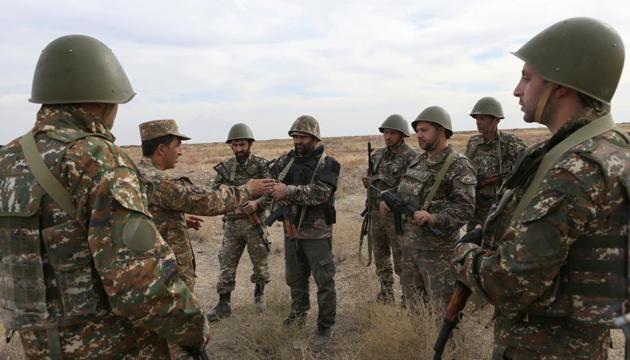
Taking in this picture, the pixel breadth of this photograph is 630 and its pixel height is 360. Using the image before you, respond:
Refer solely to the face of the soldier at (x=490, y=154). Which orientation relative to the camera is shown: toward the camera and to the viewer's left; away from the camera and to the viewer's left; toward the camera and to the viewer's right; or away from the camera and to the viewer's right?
toward the camera and to the viewer's left

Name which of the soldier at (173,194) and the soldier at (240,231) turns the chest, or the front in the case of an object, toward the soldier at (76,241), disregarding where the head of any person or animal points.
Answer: the soldier at (240,231)

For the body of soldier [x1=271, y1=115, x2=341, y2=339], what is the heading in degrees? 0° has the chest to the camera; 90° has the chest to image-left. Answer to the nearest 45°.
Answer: approximately 45°

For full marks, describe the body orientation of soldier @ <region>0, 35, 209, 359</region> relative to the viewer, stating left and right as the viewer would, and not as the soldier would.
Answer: facing away from the viewer and to the right of the viewer

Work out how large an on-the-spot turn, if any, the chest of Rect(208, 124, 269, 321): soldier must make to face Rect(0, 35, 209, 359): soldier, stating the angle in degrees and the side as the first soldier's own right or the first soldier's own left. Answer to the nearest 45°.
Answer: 0° — they already face them

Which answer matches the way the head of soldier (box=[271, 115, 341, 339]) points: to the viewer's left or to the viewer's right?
to the viewer's left

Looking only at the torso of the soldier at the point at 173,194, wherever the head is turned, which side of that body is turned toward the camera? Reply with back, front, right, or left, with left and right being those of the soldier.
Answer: right

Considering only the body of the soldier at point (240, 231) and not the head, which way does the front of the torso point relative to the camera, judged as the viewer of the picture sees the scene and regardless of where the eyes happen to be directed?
toward the camera

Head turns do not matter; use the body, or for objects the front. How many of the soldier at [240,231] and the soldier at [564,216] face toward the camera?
1

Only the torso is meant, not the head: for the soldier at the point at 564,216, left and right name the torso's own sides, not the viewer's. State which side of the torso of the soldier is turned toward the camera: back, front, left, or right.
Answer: left

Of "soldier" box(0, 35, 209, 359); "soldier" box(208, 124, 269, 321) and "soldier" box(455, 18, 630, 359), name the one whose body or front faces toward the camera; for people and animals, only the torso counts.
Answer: "soldier" box(208, 124, 269, 321)

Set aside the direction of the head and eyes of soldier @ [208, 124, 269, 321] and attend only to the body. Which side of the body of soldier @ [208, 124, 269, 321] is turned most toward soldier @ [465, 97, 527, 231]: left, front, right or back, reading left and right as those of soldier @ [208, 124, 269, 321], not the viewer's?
left

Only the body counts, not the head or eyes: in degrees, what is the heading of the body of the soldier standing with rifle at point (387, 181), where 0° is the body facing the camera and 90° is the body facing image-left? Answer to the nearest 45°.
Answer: approximately 45°

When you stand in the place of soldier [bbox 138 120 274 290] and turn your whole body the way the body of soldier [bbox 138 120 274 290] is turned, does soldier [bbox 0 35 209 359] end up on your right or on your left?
on your right

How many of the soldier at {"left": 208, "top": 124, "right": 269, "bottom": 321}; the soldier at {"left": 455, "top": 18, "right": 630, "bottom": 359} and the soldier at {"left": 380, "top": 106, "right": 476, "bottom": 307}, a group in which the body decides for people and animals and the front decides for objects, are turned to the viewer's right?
0
